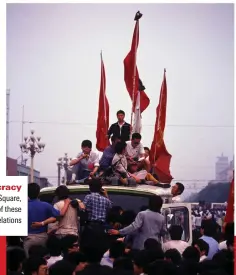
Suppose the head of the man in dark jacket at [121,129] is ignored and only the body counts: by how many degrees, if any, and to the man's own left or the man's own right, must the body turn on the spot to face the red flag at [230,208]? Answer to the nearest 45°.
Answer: approximately 45° to the man's own left

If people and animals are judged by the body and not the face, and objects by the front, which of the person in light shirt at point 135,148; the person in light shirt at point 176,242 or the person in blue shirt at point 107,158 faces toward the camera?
the person in light shirt at point 135,148

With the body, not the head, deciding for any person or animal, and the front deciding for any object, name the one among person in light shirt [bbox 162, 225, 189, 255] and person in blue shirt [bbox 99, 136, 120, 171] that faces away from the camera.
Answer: the person in light shirt

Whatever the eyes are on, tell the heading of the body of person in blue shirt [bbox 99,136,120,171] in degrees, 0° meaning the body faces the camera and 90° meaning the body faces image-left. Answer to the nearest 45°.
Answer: approximately 270°

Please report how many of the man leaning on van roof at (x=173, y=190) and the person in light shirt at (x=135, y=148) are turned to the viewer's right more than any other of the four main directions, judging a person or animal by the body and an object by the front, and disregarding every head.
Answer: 0

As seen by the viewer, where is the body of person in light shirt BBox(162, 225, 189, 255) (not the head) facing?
away from the camera

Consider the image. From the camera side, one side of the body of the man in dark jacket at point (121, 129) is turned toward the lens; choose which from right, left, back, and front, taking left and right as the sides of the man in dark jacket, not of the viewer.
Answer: front

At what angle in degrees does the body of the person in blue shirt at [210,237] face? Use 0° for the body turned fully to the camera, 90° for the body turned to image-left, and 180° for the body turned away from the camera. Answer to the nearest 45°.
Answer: approximately 135°
